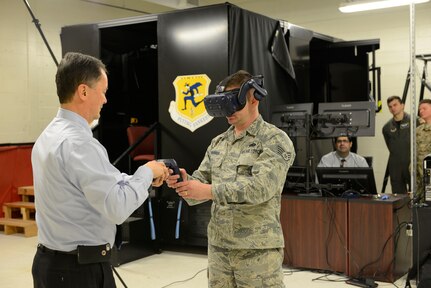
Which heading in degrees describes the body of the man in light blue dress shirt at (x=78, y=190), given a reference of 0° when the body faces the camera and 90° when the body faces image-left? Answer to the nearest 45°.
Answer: approximately 225°

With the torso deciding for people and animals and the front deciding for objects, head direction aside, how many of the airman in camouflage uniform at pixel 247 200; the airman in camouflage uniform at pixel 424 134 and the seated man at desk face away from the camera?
0

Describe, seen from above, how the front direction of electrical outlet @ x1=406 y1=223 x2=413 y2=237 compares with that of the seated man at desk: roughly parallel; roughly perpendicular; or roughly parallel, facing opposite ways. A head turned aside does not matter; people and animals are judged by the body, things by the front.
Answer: roughly parallel

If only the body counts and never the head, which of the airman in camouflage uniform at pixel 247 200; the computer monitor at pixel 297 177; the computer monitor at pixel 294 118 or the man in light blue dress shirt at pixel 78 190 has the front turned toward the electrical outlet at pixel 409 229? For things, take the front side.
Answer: the man in light blue dress shirt

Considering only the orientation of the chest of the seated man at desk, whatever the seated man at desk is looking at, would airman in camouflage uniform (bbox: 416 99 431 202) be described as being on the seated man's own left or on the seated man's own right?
on the seated man's own left

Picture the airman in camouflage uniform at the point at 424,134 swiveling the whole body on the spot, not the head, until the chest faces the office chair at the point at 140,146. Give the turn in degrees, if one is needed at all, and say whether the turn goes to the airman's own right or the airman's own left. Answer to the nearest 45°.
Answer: approximately 45° to the airman's own right

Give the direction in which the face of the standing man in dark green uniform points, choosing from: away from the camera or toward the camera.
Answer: toward the camera

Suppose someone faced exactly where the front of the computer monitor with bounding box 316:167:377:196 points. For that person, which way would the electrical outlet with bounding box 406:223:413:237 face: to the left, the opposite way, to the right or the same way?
the opposite way

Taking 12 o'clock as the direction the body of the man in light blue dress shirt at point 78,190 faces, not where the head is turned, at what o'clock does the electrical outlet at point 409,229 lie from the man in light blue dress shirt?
The electrical outlet is roughly at 12 o'clock from the man in light blue dress shirt.

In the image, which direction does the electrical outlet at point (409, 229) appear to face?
toward the camera

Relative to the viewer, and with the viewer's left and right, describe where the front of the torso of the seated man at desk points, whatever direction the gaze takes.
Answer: facing the viewer

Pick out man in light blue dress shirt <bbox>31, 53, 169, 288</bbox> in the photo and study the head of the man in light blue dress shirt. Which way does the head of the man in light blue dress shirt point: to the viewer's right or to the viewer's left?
to the viewer's right

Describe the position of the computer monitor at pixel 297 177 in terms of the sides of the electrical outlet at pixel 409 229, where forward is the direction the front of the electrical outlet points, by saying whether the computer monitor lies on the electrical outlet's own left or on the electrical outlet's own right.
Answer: on the electrical outlet's own right

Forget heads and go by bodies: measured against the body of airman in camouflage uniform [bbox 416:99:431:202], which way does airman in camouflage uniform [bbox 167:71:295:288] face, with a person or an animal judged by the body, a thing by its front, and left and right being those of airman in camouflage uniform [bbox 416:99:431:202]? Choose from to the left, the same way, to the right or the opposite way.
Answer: the same way
